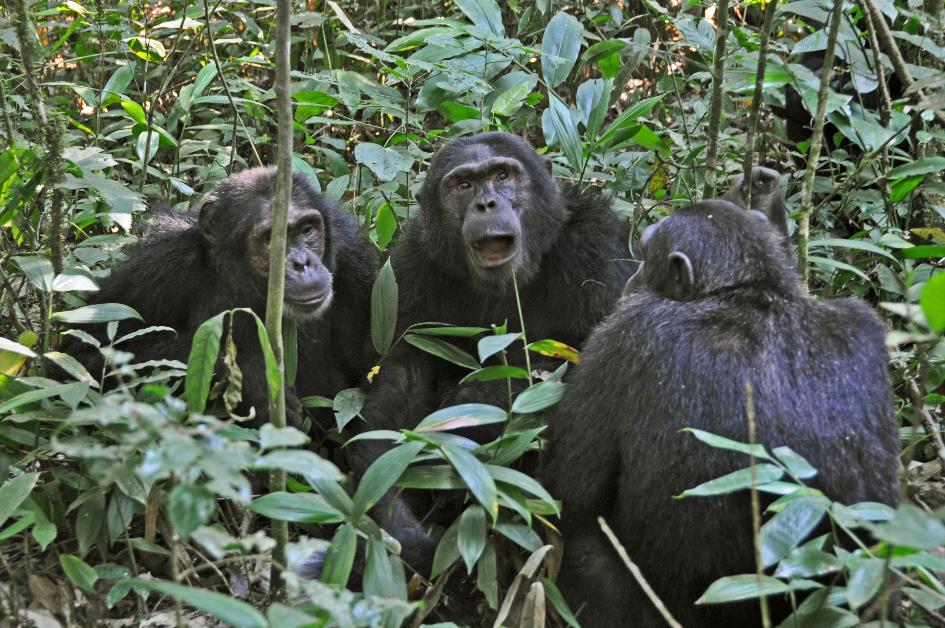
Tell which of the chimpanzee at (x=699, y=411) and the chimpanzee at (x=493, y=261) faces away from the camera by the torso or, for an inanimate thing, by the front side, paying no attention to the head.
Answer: the chimpanzee at (x=699, y=411)

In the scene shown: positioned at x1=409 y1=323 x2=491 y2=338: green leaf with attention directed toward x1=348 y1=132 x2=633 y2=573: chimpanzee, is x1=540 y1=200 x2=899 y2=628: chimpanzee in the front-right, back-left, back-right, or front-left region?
back-right

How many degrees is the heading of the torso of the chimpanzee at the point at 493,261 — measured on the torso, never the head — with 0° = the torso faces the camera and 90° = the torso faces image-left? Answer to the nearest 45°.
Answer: approximately 0°

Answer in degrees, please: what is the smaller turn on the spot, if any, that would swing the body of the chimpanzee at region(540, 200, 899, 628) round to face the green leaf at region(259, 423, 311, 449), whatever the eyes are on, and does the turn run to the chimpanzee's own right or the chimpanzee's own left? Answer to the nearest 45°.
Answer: approximately 135° to the chimpanzee's own left

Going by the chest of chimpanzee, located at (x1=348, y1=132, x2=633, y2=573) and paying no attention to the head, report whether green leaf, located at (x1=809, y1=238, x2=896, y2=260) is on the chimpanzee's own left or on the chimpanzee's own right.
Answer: on the chimpanzee's own left

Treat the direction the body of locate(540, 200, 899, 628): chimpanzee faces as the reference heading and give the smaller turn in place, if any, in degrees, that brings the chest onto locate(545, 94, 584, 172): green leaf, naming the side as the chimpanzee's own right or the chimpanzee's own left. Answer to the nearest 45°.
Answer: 0° — it already faces it

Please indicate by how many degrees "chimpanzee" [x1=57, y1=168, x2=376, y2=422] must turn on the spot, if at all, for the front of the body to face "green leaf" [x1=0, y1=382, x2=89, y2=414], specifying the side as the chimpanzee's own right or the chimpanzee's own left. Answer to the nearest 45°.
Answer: approximately 90° to the chimpanzee's own right

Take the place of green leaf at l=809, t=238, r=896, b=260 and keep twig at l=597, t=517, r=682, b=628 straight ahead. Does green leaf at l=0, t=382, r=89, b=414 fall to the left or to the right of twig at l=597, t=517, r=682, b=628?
right

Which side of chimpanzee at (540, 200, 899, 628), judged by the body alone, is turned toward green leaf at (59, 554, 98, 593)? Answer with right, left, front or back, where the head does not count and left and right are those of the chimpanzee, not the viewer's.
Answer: left

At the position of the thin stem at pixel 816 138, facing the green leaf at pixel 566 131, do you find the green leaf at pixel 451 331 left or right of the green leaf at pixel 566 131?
left

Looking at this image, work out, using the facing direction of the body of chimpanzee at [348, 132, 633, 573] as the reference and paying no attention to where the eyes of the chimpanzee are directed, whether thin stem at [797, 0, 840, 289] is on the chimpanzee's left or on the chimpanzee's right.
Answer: on the chimpanzee's left

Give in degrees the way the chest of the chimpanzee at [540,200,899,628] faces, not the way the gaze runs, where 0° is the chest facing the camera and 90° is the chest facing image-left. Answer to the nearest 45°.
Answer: approximately 180°

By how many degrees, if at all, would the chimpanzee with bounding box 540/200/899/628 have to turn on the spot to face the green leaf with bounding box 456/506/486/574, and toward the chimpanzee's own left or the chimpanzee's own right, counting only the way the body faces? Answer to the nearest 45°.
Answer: approximately 90° to the chimpanzee's own left

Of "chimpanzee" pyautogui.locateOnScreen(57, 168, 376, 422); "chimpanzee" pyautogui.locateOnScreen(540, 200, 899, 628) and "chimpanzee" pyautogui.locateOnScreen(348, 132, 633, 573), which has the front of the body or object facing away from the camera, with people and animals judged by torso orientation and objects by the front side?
"chimpanzee" pyautogui.locateOnScreen(540, 200, 899, 628)
